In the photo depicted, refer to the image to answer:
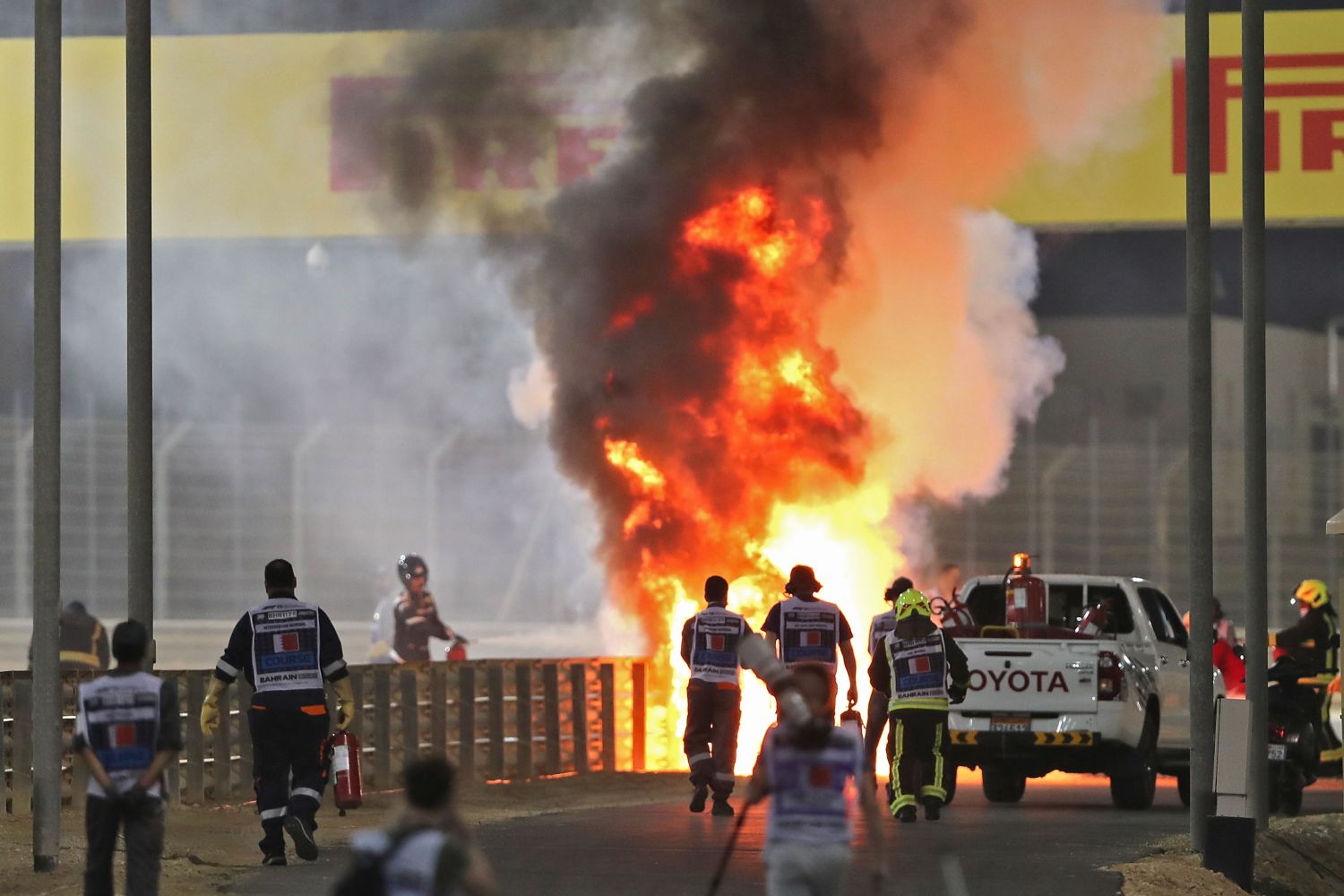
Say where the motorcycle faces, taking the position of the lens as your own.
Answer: facing away from the viewer

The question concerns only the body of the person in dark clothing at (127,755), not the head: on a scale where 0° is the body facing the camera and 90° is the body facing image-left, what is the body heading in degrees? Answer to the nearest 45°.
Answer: approximately 180°

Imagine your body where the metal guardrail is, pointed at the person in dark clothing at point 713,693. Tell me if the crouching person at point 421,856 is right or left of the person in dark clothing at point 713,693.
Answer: right

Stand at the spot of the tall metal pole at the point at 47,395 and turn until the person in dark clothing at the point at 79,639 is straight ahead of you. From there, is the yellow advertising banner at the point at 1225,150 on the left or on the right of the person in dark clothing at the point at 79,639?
right

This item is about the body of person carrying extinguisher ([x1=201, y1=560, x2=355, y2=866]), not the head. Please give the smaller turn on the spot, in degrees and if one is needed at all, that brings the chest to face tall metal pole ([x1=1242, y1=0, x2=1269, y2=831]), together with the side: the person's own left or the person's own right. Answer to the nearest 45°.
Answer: approximately 90° to the person's own right

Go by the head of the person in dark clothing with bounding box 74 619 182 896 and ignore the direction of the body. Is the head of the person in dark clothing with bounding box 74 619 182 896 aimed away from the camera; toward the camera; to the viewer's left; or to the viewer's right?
away from the camera

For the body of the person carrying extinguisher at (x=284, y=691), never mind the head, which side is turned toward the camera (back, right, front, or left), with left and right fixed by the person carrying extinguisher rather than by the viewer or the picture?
back

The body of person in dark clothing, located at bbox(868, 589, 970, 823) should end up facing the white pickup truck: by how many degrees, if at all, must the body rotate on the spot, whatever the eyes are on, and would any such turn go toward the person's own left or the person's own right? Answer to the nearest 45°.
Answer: approximately 45° to the person's own right

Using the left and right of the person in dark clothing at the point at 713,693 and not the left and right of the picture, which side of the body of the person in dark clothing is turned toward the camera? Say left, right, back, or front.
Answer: back

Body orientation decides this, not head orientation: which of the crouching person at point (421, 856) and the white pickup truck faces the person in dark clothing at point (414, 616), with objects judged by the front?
the crouching person

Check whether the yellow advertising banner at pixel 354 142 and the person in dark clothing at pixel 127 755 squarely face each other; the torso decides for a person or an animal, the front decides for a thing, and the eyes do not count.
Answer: yes

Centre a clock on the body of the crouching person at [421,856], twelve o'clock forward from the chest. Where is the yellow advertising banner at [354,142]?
The yellow advertising banner is roughly at 12 o'clock from the crouching person.

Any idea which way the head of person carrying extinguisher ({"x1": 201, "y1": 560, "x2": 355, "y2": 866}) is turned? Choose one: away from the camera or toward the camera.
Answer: away from the camera
